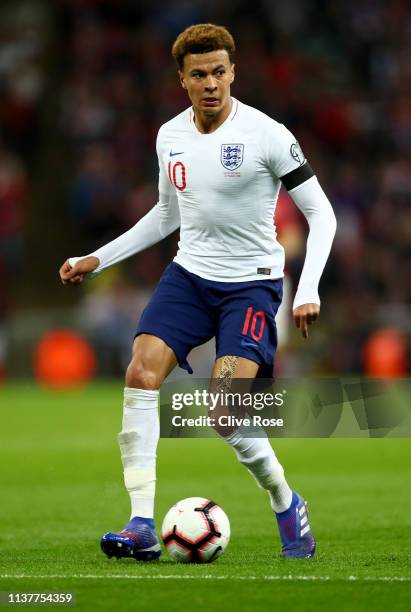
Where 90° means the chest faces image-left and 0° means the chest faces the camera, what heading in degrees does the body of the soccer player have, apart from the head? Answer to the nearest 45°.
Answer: approximately 45°
